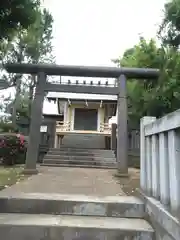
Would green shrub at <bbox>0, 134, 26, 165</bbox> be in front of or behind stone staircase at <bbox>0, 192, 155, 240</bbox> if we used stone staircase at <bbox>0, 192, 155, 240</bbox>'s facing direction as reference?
behind

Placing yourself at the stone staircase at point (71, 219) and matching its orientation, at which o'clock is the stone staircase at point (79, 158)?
the stone staircase at point (79, 158) is roughly at 6 o'clock from the stone staircase at point (71, 219).

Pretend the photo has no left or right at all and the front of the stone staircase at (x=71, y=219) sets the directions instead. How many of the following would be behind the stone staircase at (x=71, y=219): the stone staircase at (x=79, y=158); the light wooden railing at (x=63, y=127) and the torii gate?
3

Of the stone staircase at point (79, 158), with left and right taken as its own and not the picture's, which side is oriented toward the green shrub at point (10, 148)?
right

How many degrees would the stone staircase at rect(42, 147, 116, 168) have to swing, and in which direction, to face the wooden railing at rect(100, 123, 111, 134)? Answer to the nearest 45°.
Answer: approximately 180°

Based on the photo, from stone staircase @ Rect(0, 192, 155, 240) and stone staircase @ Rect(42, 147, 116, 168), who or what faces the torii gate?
stone staircase @ Rect(42, 147, 116, 168)

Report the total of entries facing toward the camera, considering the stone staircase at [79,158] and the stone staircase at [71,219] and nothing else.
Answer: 2

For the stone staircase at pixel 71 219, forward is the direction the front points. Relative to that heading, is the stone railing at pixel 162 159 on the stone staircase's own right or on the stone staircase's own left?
on the stone staircase's own left

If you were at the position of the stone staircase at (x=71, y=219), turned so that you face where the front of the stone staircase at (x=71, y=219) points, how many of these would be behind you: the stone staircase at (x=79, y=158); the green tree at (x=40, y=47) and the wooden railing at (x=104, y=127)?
3

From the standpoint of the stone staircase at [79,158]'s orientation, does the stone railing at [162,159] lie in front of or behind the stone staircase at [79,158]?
in front

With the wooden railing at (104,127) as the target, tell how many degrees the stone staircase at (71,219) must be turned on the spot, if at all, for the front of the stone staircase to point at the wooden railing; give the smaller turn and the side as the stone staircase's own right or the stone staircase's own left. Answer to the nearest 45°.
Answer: approximately 180°

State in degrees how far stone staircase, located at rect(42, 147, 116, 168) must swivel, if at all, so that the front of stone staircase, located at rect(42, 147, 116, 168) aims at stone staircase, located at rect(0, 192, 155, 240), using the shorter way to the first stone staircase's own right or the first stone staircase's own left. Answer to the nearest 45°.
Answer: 0° — it already faces it
